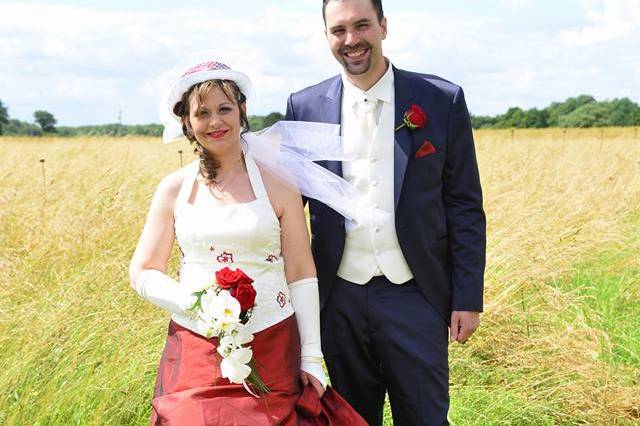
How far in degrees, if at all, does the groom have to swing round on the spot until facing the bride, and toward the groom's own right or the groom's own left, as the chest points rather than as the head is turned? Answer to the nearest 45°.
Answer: approximately 45° to the groom's own right

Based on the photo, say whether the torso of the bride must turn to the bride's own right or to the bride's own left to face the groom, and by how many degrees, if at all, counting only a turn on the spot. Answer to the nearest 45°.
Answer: approximately 90° to the bride's own left

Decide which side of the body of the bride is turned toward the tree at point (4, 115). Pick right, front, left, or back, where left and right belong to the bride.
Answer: back

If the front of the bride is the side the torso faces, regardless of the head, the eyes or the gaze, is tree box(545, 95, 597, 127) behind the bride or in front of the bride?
behind

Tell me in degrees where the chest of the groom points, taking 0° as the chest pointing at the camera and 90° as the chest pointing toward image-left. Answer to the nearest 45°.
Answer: approximately 0°

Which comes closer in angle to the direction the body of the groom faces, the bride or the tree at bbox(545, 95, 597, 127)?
the bride

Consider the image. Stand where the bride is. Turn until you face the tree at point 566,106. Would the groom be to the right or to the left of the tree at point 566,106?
right

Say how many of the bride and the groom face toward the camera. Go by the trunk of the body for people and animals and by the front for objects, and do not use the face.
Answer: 2
